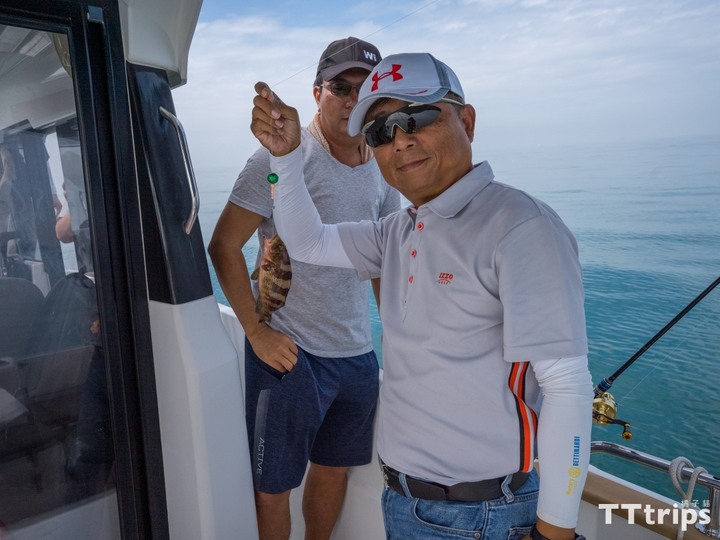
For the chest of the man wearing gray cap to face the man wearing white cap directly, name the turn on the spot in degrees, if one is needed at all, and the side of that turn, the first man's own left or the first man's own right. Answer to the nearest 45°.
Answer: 0° — they already face them

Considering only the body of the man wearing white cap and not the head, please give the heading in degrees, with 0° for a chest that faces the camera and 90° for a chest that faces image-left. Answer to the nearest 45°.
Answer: approximately 45°

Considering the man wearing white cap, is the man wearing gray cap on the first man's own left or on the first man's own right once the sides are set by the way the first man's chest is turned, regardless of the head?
on the first man's own right

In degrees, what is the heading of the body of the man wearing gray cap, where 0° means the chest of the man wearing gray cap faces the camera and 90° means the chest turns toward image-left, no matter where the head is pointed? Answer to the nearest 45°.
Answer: approximately 315°
